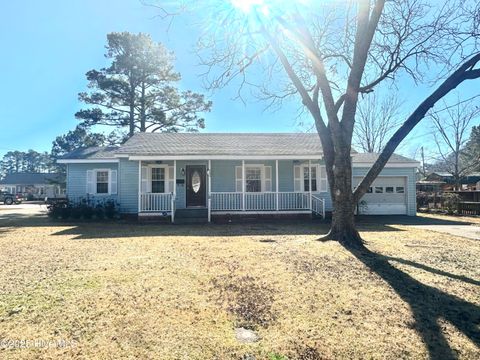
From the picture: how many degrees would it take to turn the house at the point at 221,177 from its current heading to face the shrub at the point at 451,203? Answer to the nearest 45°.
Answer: approximately 90° to its left

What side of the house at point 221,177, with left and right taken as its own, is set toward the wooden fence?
left

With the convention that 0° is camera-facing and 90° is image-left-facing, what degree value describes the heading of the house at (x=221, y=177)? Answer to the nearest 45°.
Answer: approximately 0°

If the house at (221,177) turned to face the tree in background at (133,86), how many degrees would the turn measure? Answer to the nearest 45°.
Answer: approximately 135° to its right

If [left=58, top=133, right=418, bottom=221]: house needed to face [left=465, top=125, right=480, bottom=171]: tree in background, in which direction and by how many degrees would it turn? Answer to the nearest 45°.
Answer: approximately 135° to its left
